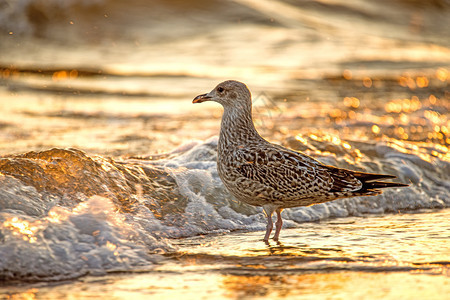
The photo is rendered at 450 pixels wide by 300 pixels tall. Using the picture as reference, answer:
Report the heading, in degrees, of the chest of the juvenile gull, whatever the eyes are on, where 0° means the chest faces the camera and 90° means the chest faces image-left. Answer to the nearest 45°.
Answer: approximately 90°
